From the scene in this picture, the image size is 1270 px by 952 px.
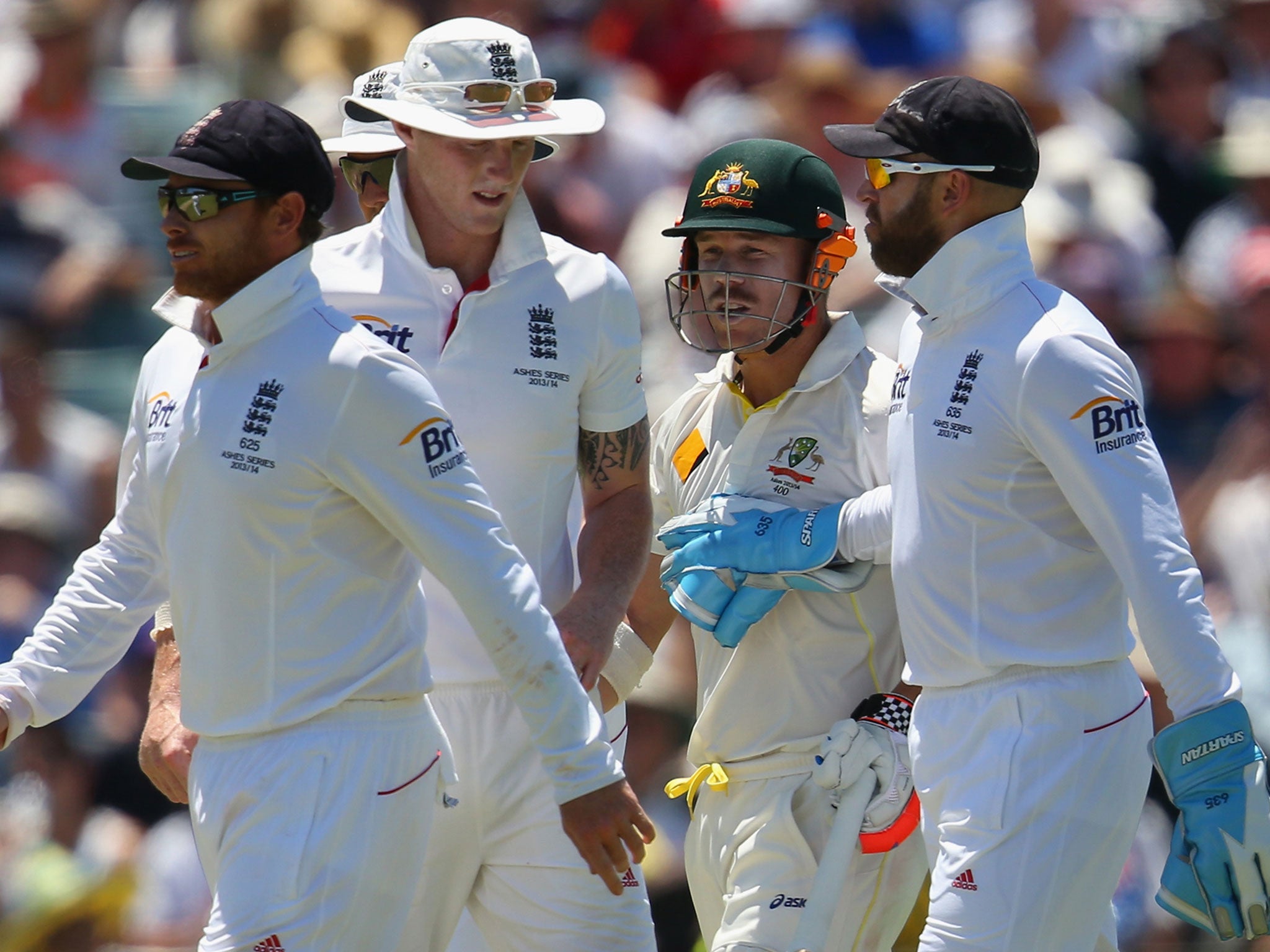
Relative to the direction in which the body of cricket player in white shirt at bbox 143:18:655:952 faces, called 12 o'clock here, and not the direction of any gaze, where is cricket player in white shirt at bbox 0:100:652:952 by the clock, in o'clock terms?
cricket player in white shirt at bbox 0:100:652:952 is roughly at 1 o'clock from cricket player in white shirt at bbox 143:18:655:952.

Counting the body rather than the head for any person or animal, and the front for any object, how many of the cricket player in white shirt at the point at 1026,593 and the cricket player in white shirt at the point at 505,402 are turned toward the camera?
1

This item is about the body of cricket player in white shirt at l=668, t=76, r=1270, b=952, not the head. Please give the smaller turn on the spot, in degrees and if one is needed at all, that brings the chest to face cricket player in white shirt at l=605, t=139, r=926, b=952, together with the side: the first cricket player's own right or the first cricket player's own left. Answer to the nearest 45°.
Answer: approximately 45° to the first cricket player's own right

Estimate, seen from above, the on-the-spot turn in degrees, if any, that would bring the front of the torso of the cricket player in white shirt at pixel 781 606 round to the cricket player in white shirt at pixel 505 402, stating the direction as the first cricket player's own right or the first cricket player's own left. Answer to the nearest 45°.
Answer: approximately 45° to the first cricket player's own right

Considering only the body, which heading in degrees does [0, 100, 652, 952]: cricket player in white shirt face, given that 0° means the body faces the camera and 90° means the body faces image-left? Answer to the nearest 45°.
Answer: approximately 45°

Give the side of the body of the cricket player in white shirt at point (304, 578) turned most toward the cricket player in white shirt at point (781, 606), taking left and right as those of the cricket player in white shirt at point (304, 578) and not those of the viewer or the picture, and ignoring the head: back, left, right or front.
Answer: back

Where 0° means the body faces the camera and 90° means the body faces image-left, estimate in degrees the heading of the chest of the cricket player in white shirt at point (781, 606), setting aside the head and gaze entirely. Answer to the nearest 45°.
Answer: approximately 45°

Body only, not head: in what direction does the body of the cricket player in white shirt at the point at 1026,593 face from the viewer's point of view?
to the viewer's left

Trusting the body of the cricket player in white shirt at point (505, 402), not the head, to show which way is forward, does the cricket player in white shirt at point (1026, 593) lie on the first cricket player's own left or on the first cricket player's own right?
on the first cricket player's own left

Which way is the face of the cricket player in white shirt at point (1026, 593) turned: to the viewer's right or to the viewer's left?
to the viewer's left

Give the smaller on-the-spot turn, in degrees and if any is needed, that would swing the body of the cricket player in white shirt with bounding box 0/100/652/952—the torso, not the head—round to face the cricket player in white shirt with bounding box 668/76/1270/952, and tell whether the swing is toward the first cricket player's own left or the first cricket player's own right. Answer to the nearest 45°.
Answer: approximately 135° to the first cricket player's own left
